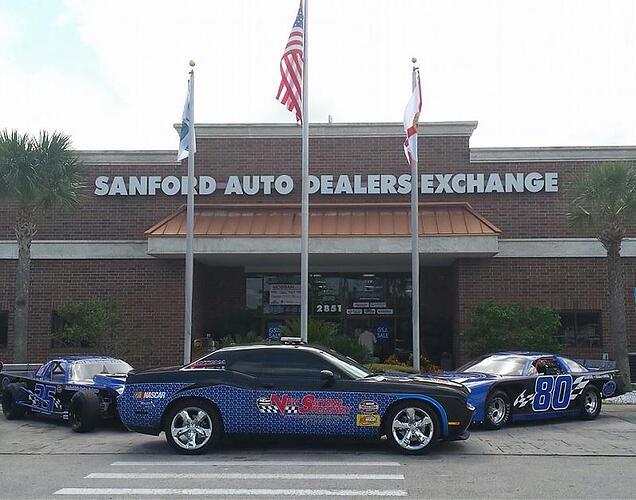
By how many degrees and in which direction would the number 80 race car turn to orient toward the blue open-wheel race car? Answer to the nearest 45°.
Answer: approximately 45° to its right

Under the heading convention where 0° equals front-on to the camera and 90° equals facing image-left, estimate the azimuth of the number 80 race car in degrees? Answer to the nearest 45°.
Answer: approximately 45°

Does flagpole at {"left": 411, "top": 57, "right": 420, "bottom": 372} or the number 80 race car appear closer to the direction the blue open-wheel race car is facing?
the number 80 race car

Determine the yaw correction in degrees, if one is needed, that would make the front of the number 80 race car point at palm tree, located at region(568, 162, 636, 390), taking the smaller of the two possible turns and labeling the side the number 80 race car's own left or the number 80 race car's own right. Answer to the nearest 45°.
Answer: approximately 135° to the number 80 race car's own right

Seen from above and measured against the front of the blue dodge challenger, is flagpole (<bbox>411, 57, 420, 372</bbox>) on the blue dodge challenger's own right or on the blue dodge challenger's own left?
on the blue dodge challenger's own left

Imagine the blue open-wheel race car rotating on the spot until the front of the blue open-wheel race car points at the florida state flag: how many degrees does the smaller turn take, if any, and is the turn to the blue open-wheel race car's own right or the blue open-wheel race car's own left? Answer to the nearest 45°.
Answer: approximately 45° to the blue open-wheel race car's own left

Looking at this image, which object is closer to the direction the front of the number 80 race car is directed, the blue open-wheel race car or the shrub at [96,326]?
the blue open-wheel race car

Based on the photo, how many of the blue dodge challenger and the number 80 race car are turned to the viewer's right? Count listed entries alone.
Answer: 1

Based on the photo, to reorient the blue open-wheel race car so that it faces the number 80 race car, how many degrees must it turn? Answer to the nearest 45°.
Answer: approximately 45° to its left

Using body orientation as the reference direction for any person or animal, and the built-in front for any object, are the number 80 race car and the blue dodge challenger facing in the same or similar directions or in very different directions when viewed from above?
very different directions

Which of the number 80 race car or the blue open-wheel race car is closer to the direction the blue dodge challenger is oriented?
the number 80 race car

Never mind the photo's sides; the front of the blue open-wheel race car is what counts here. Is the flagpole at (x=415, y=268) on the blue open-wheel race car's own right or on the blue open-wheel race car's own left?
on the blue open-wheel race car's own left

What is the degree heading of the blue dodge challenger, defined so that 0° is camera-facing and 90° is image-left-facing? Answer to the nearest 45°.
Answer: approximately 270°
